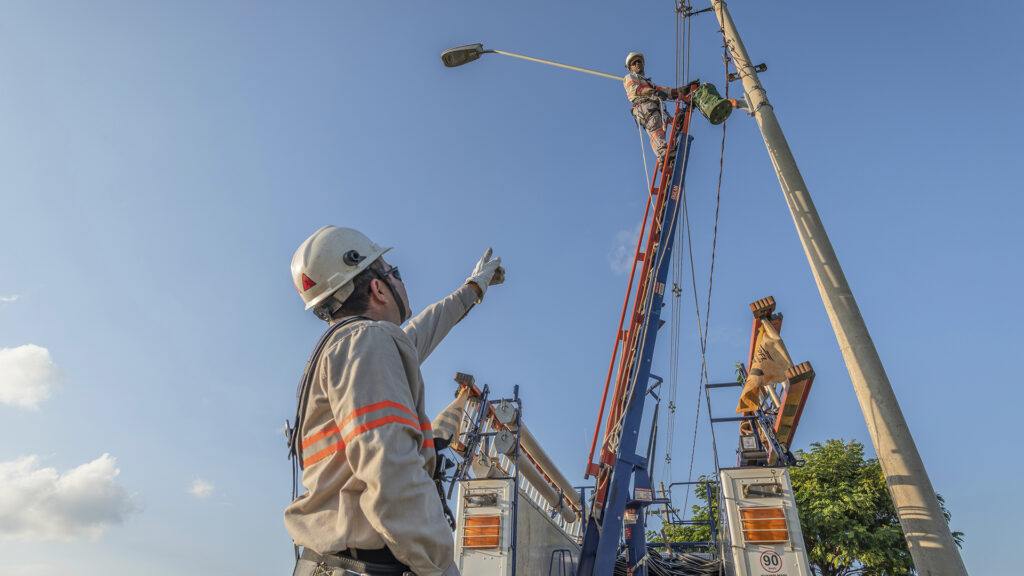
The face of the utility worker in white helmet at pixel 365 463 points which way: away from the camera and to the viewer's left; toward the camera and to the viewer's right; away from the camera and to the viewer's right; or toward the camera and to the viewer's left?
away from the camera and to the viewer's right

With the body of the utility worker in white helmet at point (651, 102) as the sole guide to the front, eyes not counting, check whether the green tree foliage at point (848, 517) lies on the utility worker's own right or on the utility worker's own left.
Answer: on the utility worker's own left

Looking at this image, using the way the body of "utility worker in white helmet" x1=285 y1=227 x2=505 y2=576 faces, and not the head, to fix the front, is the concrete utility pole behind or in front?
in front

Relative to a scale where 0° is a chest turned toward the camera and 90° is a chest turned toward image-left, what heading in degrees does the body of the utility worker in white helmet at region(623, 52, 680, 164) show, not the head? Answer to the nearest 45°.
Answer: approximately 315°

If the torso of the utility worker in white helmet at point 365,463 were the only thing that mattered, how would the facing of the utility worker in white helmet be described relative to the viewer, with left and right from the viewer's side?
facing away from the viewer and to the right of the viewer

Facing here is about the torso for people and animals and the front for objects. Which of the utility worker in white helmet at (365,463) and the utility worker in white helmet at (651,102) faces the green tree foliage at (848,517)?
the utility worker in white helmet at (365,463)

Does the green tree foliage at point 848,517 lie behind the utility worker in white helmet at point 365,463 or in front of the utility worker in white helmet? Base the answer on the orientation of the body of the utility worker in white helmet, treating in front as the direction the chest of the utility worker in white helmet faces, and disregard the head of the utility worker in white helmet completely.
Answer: in front

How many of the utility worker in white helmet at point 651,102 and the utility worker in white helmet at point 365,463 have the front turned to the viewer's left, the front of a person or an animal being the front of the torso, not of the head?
0
